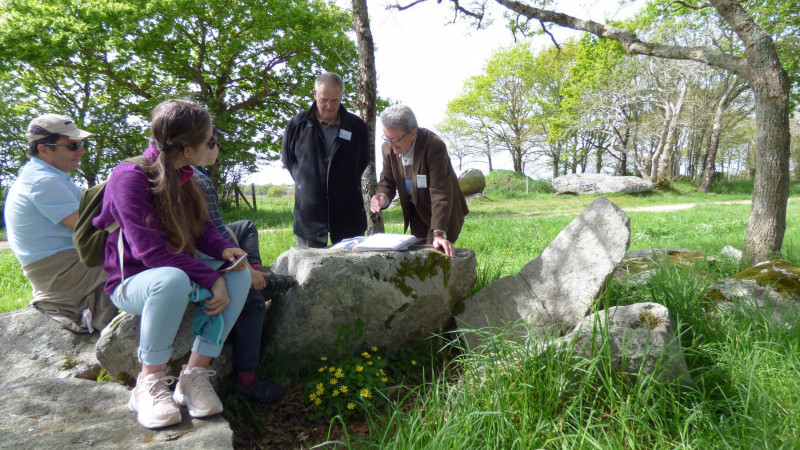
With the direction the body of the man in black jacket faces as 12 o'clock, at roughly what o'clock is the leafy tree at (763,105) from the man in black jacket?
The leafy tree is roughly at 9 o'clock from the man in black jacket.

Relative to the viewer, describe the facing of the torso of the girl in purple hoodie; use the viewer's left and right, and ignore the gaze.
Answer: facing the viewer and to the right of the viewer

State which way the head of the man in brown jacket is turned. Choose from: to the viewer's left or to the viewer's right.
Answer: to the viewer's left

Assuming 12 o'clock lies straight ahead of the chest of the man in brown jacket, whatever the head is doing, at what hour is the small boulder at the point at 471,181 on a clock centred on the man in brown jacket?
The small boulder is roughly at 5 o'clock from the man in brown jacket.

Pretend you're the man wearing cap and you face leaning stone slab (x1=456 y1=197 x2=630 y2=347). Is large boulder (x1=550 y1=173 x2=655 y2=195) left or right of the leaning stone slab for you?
left

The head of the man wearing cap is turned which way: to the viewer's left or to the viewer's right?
to the viewer's right

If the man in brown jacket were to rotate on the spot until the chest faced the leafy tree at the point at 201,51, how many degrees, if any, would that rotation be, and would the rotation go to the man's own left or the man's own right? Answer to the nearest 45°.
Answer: approximately 90° to the man's own right

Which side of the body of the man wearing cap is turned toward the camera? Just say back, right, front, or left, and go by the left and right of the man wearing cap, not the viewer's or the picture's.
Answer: right

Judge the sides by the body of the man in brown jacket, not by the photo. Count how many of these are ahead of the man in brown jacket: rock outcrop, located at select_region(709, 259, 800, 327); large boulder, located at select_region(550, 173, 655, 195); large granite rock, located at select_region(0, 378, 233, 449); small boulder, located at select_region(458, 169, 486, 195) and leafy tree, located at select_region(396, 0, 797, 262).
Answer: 1

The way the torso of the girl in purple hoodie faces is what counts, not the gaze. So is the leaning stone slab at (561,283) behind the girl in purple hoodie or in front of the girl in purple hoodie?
in front

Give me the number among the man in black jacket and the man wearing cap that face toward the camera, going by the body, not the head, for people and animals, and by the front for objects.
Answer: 1

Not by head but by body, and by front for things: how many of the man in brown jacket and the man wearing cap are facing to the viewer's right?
1

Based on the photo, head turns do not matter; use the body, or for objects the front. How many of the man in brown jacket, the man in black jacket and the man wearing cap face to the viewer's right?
1

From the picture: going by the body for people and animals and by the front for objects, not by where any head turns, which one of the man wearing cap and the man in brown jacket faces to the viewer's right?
the man wearing cap

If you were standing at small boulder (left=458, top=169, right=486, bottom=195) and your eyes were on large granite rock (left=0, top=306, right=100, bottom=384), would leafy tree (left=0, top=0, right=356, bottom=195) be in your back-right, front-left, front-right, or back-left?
front-right

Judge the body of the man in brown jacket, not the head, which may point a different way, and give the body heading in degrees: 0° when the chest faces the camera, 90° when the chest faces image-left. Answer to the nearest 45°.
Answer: approximately 45°

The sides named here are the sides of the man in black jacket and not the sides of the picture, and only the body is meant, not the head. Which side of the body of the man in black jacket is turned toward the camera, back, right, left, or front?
front

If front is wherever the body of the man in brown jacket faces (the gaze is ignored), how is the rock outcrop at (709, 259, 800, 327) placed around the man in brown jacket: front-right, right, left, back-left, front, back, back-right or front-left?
back-left
